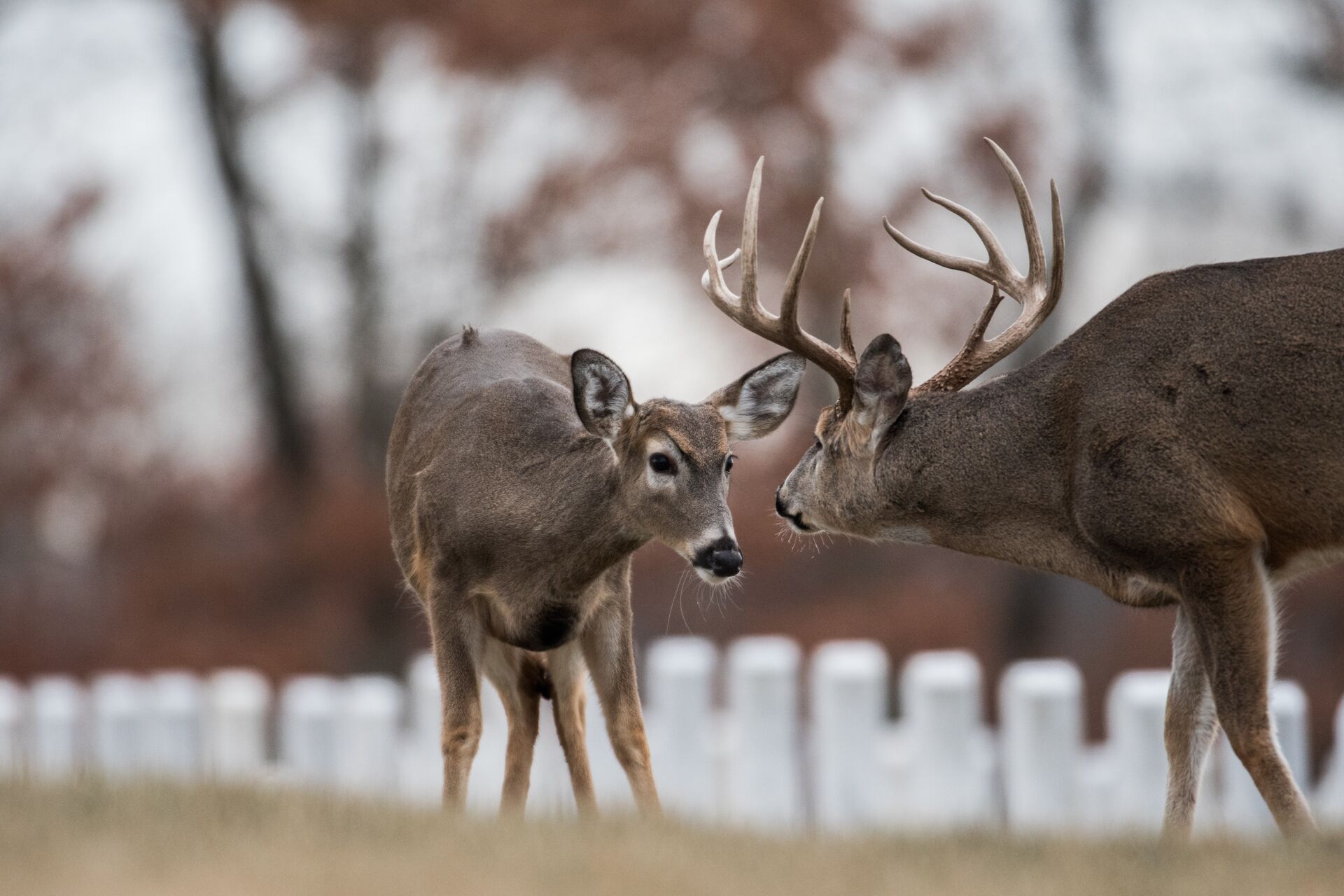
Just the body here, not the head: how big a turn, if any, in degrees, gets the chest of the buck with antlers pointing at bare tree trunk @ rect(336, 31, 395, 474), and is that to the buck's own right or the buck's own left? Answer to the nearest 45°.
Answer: approximately 45° to the buck's own right

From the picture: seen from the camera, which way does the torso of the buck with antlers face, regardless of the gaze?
to the viewer's left

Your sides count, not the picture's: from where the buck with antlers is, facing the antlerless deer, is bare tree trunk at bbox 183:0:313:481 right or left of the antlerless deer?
right

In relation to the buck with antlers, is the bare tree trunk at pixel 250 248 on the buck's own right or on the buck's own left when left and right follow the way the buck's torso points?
on the buck's own right

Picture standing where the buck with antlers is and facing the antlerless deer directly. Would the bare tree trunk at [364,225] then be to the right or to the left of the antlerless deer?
right

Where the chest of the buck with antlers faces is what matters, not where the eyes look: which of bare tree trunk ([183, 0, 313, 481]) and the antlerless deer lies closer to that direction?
the antlerless deer

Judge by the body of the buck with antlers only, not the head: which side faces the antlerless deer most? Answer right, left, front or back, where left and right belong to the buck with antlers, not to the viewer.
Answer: front

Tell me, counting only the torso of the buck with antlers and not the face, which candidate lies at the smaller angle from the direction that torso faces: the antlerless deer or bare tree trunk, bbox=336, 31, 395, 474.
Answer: the antlerless deer
